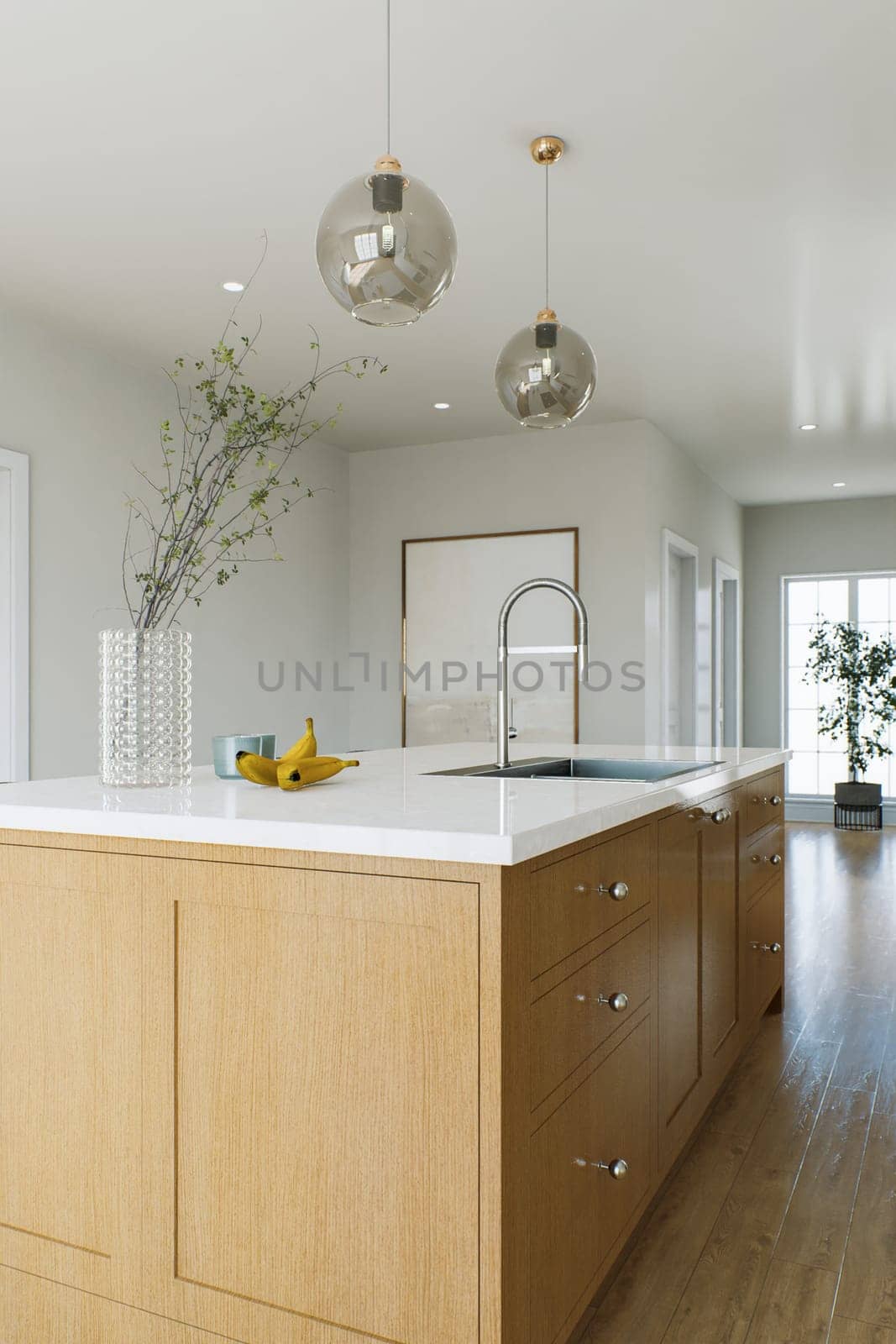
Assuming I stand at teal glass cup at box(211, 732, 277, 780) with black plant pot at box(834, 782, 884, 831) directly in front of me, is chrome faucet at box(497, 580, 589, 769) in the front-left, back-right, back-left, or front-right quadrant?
front-right

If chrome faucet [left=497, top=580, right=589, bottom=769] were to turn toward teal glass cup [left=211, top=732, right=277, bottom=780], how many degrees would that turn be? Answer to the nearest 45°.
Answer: approximately 135° to its right

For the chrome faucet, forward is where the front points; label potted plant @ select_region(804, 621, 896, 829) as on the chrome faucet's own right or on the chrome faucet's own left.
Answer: on the chrome faucet's own left

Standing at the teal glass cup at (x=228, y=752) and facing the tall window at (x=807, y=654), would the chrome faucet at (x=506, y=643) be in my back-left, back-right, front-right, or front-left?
front-right

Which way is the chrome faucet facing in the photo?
to the viewer's right

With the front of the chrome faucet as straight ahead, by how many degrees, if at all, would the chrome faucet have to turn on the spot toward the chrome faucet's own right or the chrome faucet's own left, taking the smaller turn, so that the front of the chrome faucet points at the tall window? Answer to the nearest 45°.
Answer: approximately 90° to the chrome faucet's own left

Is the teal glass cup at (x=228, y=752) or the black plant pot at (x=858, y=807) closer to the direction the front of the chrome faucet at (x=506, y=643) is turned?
the black plant pot

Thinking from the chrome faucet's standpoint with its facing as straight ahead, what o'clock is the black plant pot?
The black plant pot is roughly at 10 o'clock from the chrome faucet.
